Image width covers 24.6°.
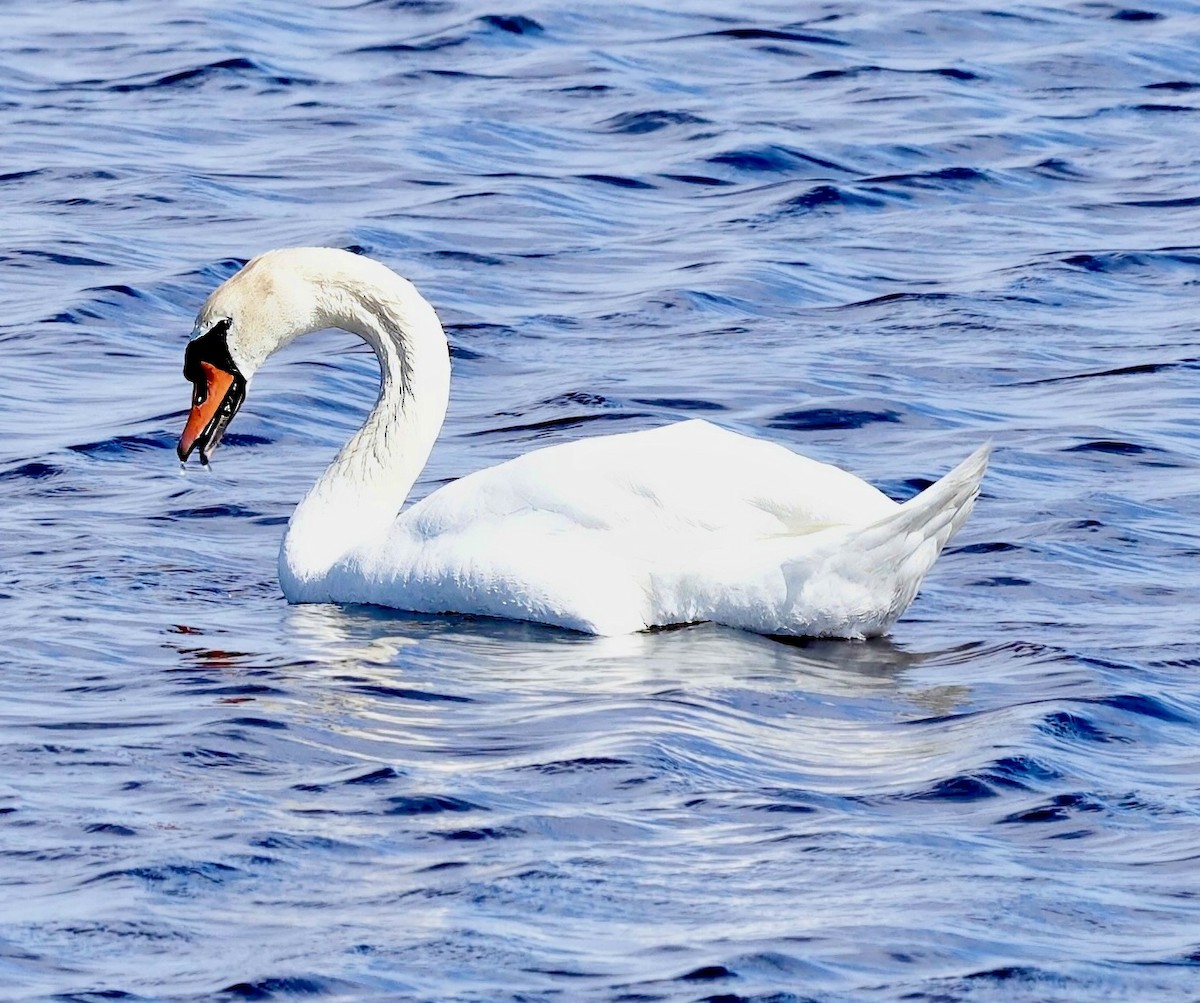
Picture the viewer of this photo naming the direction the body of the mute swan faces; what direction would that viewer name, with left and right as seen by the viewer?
facing to the left of the viewer
